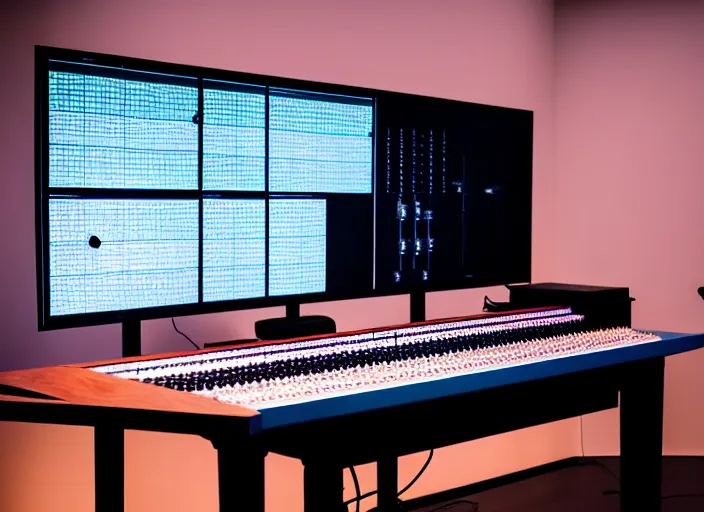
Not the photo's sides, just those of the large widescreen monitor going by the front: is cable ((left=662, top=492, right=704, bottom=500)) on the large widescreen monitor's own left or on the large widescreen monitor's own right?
on the large widescreen monitor's own left

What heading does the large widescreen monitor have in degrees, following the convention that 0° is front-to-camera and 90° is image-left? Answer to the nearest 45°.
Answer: approximately 315°

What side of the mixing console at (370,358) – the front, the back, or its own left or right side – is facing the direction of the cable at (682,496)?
left

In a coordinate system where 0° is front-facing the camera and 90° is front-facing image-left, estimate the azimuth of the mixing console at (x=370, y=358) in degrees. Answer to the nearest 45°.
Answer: approximately 315°
